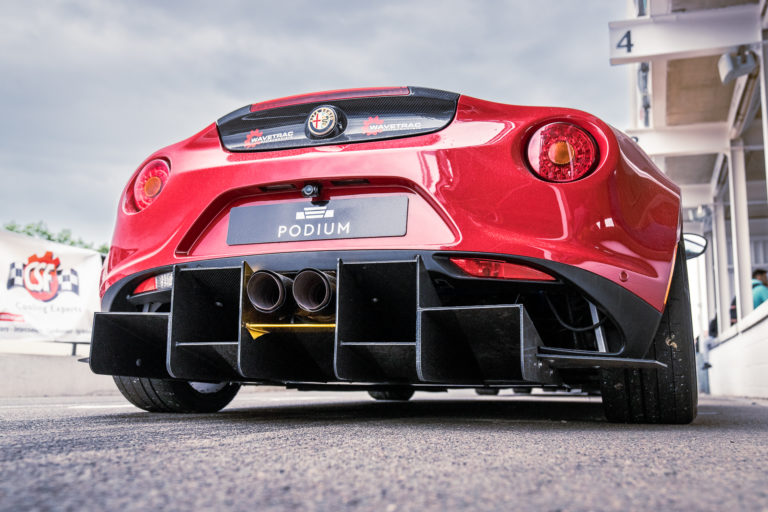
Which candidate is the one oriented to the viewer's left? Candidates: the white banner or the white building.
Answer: the white building

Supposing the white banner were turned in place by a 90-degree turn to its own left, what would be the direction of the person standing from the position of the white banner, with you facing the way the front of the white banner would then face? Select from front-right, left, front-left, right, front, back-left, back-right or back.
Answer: front-right

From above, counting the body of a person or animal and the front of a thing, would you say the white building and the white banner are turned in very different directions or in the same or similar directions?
very different directions

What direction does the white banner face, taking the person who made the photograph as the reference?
facing the viewer and to the right of the viewer

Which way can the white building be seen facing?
to the viewer's left

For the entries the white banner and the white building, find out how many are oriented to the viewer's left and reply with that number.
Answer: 1

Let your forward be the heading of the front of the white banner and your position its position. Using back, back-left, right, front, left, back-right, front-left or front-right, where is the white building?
front-left
